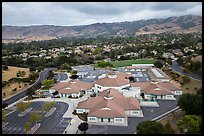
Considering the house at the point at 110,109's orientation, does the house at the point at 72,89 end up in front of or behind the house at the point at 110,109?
behind

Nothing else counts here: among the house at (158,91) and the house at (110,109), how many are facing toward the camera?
2

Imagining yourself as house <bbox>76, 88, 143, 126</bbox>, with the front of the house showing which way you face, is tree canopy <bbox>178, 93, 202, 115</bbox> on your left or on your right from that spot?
on your left

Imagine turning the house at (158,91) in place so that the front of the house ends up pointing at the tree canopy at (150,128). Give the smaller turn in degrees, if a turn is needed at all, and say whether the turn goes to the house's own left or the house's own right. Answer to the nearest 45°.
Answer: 0° — it already faces it

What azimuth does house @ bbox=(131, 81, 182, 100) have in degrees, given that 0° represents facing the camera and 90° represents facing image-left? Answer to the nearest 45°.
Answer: approximately 0°
